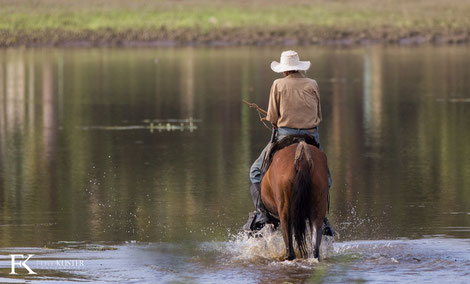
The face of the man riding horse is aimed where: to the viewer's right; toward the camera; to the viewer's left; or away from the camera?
away from the camera

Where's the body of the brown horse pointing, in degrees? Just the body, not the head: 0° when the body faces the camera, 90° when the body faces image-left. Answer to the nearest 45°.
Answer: approximately 180°

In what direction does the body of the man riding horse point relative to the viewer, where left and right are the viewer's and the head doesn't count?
facing away from the viewer
